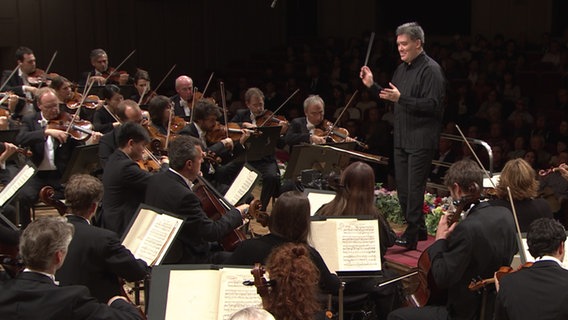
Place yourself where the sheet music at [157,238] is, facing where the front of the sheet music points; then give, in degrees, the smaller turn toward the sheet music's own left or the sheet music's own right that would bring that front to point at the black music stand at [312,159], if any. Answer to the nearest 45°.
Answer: approximately 180°

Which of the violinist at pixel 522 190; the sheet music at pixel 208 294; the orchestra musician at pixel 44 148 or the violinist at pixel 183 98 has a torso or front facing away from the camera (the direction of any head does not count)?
the violinist at pixel 522 190

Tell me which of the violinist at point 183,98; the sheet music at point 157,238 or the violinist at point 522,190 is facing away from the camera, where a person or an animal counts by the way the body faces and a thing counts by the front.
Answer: the violinist at point 522,190

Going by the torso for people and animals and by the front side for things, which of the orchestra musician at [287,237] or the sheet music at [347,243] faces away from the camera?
the orchestra musician

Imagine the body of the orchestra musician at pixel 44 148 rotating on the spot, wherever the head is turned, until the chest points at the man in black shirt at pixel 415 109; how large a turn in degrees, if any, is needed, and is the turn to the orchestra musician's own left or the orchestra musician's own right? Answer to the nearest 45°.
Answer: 0° — they already face them

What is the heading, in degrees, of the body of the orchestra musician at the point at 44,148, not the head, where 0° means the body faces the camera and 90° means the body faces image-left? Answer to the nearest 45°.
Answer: approximately 315°

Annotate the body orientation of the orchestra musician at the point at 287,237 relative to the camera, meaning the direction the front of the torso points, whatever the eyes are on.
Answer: away from the camera

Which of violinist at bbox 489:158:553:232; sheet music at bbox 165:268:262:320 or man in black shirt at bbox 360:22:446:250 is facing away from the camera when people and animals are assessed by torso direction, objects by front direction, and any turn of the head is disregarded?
the violinist

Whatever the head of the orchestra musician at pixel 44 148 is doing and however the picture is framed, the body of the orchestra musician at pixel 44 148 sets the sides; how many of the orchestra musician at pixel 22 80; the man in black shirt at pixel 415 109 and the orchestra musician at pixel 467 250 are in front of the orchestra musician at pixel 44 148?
2

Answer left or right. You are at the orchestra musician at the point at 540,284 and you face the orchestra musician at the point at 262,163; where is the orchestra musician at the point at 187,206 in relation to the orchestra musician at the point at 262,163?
left

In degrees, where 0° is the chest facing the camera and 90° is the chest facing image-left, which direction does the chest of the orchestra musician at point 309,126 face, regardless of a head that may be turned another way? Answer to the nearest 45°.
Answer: approximately 315°

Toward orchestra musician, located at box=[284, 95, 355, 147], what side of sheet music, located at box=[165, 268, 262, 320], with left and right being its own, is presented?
back

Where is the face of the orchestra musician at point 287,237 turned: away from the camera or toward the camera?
away from the camera

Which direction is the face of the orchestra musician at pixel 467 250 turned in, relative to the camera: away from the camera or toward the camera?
away from the camera

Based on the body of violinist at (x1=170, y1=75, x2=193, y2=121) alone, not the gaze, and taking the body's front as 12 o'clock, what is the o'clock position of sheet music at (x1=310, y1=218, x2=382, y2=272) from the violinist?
The sheet music is roughly at 1 o'clock from the violinist.
